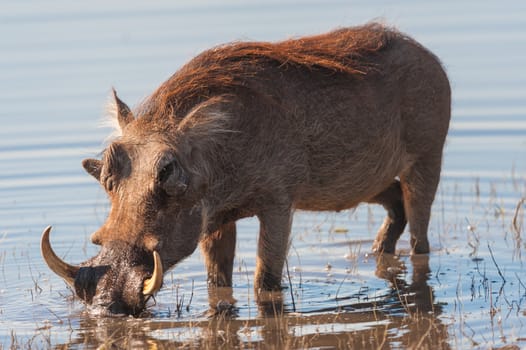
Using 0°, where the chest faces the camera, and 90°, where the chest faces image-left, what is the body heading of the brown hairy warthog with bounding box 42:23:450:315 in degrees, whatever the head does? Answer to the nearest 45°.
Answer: approximately 45°
